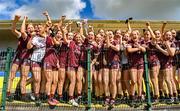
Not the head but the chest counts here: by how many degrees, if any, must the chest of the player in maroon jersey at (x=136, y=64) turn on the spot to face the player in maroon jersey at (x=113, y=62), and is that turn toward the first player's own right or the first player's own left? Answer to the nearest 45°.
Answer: approximately 90° to the first player's own right

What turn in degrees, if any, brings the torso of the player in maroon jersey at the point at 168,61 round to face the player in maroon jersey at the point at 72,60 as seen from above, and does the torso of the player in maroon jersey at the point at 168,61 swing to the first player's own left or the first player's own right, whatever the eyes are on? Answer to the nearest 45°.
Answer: approximately 45° to the first player's own right

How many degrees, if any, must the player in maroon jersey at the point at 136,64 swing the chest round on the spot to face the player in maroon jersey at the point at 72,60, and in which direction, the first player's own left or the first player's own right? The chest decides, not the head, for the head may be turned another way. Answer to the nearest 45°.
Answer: approximately 90° to the first player's own right

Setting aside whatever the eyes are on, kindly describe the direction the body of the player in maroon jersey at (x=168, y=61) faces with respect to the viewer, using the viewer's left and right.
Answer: facing the viewer and to the left of the viewer

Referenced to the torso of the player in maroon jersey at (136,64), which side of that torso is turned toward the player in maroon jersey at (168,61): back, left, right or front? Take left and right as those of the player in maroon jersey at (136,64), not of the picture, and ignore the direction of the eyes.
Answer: left

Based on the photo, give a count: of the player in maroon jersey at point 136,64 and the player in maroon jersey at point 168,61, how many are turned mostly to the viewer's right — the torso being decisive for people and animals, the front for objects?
0

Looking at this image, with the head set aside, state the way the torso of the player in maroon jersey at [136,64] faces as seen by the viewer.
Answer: toward the camera

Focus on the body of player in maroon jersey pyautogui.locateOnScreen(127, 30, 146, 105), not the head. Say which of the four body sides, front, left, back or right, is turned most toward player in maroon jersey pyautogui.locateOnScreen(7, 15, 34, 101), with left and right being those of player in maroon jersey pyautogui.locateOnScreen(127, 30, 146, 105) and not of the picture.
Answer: right
